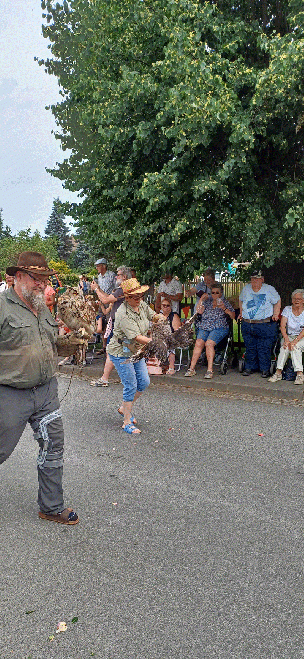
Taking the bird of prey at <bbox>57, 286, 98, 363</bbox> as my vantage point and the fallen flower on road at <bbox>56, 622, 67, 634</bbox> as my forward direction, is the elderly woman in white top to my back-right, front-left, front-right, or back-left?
back-left

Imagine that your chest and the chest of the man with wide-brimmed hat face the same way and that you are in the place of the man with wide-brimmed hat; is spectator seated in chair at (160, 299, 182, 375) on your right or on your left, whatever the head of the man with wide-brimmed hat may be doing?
on your left

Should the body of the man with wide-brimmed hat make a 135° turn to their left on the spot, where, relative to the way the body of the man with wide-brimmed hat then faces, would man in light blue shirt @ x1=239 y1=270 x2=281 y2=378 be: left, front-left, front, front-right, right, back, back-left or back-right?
front-right

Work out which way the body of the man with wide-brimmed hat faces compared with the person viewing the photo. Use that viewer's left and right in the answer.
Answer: facing the viewer and to the right of the viewer

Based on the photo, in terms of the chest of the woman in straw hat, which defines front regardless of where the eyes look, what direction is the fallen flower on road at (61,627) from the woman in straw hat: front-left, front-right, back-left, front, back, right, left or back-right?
front-right

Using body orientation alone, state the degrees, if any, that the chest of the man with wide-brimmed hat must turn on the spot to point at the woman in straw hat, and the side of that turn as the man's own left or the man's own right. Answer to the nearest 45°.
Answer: approximately 90° to the man's own left
